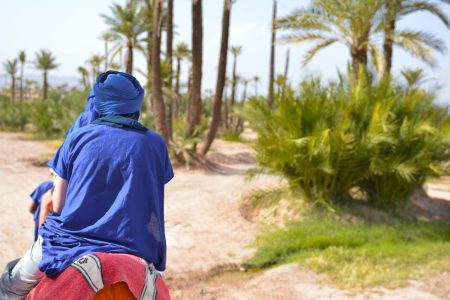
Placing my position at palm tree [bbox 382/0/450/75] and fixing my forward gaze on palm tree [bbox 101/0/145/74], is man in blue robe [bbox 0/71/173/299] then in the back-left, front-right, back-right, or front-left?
back-left

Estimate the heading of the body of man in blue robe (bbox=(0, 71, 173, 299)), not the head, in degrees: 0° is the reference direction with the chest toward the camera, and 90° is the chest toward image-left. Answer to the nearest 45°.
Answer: approximately 180°

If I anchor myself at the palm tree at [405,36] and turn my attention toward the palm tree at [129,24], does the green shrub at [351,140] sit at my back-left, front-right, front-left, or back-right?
back-left

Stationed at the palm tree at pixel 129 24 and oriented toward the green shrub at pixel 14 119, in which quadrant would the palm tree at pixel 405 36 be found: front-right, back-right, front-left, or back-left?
back-left

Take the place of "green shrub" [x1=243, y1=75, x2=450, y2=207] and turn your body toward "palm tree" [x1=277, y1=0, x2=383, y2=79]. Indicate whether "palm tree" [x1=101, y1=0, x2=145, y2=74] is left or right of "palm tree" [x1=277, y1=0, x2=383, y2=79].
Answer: left

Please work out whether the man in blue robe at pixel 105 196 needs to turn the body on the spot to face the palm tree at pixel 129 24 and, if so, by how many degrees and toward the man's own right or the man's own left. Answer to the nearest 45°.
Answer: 0° — they already face it

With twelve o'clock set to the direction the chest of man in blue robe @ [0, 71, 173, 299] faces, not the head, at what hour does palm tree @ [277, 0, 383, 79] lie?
The palm tree is roughly at 1 o'clock from the man in blue robe.

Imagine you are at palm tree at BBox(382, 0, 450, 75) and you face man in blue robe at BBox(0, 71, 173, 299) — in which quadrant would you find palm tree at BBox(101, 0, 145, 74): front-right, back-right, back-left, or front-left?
back-right
